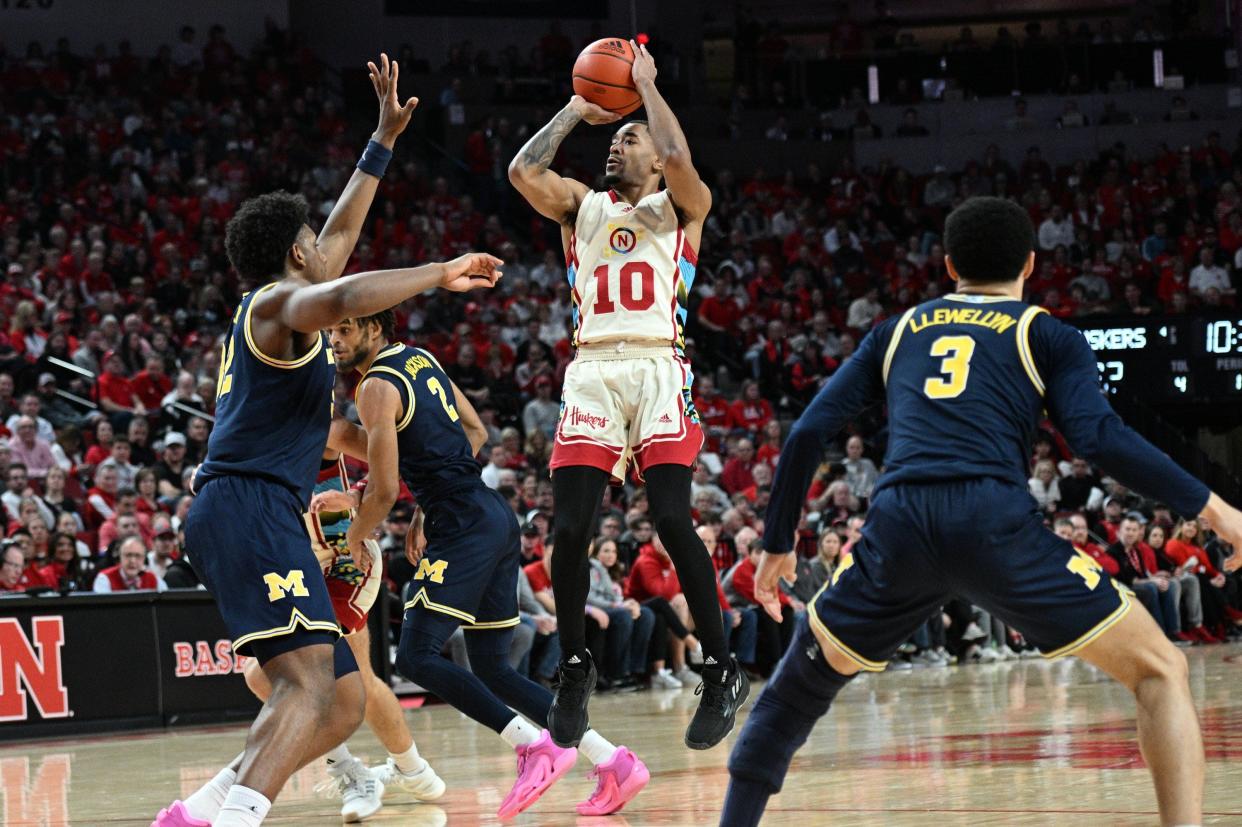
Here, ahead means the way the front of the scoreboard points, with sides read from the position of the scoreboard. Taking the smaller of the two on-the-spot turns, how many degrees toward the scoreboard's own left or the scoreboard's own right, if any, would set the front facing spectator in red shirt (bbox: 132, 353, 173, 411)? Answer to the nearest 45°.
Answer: approximately 45° to the scoreboard's own right

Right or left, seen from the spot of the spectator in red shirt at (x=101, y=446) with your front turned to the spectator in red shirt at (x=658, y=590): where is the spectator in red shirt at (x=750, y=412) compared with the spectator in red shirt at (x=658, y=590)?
left

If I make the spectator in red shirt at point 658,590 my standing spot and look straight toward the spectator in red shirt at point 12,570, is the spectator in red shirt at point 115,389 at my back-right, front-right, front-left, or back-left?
front-right

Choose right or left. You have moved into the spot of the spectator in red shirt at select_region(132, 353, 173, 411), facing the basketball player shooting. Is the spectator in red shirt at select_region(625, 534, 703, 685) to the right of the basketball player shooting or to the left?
left

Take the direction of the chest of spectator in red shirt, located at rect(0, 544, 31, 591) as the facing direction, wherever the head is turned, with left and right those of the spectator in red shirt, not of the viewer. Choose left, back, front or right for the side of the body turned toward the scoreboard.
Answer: left

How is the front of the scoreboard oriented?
toward the camera

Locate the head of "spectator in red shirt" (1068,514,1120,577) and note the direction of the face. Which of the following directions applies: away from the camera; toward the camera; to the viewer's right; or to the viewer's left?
toward the camera

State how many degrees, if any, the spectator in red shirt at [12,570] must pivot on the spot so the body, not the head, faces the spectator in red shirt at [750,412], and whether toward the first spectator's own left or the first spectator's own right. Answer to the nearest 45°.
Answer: approximately 135° to the first spectator's own left

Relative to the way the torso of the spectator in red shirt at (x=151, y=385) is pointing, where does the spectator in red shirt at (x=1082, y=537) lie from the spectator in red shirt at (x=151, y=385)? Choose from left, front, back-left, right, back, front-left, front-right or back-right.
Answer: left

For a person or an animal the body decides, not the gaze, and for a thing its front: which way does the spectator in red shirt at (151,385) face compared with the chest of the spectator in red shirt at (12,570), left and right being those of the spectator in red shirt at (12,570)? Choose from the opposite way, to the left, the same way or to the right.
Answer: the same way

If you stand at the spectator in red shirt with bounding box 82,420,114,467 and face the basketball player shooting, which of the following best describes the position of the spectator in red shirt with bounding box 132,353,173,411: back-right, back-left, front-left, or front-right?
back-left

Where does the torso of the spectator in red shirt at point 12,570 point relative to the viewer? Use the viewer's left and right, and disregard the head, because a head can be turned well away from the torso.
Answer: facing the viewer

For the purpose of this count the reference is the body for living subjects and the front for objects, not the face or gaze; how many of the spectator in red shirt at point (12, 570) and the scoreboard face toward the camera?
2

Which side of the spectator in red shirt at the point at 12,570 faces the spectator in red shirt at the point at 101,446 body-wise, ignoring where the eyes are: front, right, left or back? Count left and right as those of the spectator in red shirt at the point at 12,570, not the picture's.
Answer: back

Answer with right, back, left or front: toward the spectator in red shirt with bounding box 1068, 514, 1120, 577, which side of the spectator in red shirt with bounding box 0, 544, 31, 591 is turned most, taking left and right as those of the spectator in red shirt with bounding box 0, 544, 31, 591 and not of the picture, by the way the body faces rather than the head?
left

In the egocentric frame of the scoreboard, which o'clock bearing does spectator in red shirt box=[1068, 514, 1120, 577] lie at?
The spectator in red shirt is roughly at 1 o'clock from the scoreboard.
